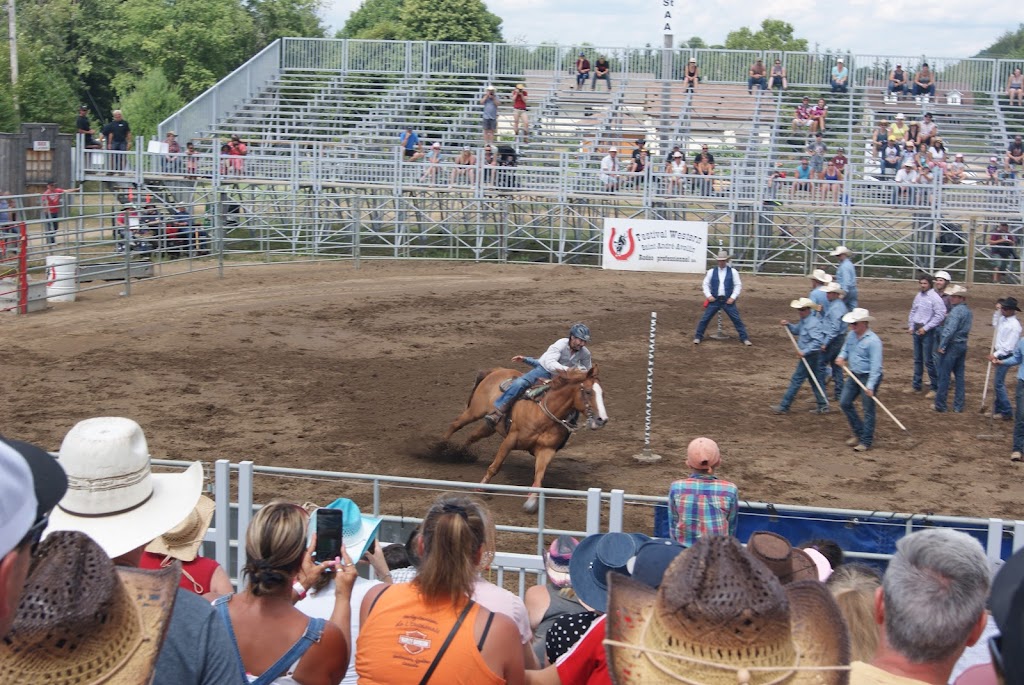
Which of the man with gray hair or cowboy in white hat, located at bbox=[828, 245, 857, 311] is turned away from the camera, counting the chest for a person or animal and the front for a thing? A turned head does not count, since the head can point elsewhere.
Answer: the man with gray hair

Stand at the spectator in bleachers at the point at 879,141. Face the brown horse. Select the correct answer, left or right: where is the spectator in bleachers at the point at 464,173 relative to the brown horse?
right

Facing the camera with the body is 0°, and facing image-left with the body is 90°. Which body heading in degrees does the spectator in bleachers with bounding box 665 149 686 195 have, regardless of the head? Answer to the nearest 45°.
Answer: approximately 0°

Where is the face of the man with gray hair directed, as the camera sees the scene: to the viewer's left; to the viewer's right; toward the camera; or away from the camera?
away from the camera

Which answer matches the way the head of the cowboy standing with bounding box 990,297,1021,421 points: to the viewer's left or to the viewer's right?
to the viewer's left

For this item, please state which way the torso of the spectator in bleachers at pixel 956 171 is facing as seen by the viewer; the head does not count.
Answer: toward the camera

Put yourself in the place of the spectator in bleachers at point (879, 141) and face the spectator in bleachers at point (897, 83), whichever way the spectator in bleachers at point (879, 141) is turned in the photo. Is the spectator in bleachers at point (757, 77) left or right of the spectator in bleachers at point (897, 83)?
left

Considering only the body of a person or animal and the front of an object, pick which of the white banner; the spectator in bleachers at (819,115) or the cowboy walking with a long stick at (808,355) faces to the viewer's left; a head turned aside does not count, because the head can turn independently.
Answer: the cowboy walking with a long stick

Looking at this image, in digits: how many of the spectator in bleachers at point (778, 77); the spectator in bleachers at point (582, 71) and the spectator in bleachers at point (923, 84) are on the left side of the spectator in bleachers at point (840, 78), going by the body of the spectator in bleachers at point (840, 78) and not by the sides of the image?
1

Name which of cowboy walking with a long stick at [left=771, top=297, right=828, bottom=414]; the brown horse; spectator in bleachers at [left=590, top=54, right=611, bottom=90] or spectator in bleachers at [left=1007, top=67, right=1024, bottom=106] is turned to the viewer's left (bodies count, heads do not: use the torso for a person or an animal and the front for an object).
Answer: the cowboy walking with a long stick

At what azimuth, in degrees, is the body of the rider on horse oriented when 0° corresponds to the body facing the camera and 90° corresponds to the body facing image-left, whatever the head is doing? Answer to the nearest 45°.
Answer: approximately 315°

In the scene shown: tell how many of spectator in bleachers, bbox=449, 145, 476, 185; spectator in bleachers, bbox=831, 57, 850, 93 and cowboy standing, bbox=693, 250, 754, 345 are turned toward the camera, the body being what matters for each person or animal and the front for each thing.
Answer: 3

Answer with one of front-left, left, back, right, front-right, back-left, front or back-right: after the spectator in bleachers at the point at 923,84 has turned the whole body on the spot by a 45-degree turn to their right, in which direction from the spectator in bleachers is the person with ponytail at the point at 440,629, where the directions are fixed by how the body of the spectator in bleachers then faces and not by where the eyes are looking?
front-left
